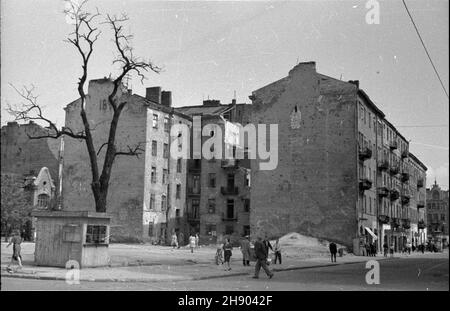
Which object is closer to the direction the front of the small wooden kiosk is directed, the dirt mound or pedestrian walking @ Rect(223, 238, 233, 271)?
the pedestrian walking

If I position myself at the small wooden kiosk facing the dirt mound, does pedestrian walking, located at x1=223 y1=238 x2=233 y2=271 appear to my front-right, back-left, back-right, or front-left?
front-right

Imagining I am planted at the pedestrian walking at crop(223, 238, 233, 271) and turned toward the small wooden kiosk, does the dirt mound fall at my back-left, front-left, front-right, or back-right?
back-right

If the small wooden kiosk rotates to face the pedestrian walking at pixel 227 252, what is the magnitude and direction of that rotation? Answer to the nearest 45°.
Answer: approximately 45° to its left

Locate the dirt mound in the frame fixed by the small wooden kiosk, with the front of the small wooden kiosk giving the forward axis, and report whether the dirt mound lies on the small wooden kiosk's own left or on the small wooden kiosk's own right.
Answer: on the small wooden kiosk's own left

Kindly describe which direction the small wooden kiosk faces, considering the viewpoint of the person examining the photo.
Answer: facing the viewer and to the right of the viewer
